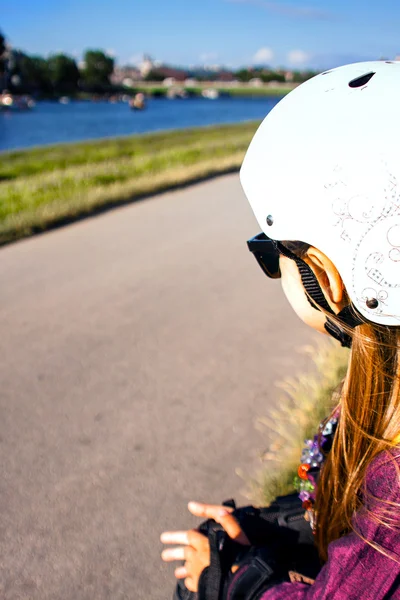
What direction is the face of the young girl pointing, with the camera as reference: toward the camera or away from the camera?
away from the camera

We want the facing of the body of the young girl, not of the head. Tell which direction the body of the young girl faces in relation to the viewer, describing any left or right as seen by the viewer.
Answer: facing away from the viewer and to the left of the viewer

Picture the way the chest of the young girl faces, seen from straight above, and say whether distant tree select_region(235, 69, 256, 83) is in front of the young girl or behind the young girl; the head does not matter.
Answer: in front
